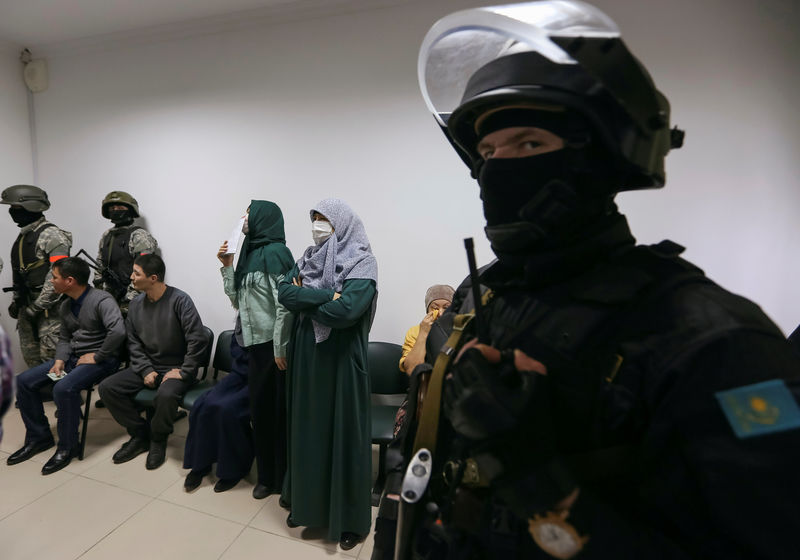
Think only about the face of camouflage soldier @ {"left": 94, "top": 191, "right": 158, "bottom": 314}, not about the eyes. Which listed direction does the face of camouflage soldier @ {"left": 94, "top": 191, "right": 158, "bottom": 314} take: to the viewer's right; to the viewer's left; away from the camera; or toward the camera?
toward the camera

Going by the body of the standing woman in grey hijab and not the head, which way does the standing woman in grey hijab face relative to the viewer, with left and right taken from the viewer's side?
facing the viewer and to the left of the viewer

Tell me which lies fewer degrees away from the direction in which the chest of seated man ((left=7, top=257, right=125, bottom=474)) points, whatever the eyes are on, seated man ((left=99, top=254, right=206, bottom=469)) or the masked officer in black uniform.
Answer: the masked officer in black uniform

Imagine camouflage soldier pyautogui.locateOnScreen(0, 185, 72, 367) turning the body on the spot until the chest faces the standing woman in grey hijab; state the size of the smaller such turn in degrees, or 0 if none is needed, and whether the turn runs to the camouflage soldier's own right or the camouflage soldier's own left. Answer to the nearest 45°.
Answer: approximately 45° to the camouflage soldier's own left

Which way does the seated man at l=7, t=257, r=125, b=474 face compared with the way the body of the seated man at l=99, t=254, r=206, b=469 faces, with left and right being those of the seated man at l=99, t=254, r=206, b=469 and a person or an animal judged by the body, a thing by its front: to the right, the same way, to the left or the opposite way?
the same way

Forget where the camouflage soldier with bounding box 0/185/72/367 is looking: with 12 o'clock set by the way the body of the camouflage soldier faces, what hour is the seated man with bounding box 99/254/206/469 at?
The seated man is roughly at 10 o'clock from the camouflage soldier.

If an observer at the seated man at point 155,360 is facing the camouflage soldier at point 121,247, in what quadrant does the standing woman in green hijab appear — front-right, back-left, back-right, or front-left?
back-right

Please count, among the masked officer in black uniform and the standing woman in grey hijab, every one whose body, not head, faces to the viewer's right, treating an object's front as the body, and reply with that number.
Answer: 0

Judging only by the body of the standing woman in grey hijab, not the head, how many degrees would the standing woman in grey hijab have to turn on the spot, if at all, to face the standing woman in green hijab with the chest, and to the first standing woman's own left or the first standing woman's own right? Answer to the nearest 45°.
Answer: approximately 90° to the first standing woman's own right

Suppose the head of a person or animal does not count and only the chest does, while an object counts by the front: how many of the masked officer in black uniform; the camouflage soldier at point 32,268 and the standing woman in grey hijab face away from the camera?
0

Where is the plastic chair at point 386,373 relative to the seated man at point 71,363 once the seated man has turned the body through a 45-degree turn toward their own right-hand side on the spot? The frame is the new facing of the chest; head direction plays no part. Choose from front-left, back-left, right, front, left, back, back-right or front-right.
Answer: back-left

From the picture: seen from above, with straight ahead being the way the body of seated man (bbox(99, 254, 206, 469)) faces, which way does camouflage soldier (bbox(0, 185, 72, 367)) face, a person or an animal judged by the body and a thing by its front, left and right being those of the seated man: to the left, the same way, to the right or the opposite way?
the same way

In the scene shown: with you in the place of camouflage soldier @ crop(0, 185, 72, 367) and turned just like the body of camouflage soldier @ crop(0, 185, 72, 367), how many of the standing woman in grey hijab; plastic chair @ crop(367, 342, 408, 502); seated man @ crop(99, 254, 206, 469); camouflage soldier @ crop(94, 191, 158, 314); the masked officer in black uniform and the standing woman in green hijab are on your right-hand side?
0

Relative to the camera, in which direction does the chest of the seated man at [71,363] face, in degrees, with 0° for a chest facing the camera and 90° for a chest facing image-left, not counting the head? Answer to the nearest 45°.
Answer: approximately 45°

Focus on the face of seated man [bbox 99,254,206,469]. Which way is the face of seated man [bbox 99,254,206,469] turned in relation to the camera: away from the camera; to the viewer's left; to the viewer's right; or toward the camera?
to the viewer's left

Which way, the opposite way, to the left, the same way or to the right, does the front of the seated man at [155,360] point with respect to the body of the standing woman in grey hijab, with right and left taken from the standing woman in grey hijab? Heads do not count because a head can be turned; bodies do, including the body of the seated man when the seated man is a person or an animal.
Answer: the same way

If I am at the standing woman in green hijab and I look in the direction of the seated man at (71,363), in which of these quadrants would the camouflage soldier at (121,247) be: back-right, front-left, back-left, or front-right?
front-right

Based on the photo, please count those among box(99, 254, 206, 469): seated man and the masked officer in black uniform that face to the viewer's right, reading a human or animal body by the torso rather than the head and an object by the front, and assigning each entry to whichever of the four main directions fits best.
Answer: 0

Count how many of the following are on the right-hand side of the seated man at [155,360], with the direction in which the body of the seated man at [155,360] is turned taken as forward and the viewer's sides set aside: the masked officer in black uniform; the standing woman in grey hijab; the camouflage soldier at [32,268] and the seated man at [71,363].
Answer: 2

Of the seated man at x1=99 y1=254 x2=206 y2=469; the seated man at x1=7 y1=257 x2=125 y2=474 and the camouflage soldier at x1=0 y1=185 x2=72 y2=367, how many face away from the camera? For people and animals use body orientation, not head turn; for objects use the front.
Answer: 0
